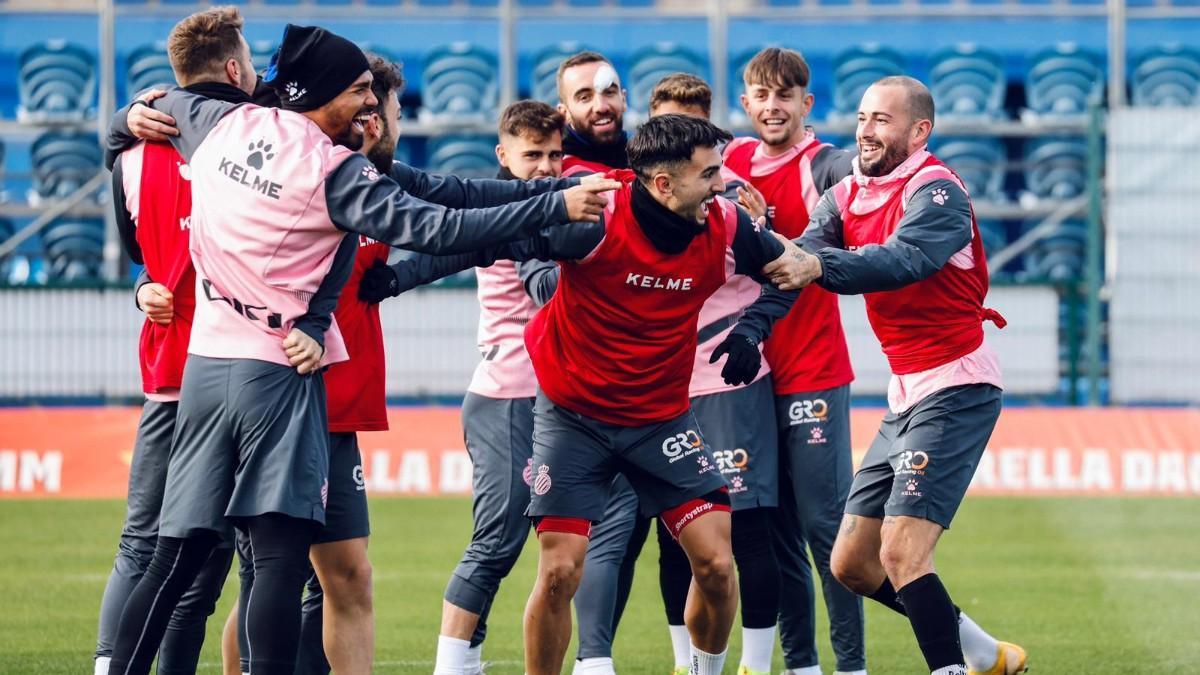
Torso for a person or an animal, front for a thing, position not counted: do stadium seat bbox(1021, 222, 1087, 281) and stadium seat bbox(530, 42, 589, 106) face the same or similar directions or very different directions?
same or similar directions

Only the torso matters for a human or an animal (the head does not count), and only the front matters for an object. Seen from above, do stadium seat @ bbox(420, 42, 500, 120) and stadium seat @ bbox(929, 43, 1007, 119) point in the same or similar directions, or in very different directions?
same or similar directions

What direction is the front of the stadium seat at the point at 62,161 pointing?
toward the camera

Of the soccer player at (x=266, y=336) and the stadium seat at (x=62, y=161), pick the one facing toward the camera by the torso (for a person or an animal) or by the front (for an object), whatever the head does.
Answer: the stadium seat

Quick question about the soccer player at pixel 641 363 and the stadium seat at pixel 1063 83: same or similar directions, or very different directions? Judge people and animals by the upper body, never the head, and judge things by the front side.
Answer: same or similar directions

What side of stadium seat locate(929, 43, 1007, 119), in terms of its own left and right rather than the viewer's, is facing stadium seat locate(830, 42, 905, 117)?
right

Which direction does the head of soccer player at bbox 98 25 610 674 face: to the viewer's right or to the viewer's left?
to the viewer's right

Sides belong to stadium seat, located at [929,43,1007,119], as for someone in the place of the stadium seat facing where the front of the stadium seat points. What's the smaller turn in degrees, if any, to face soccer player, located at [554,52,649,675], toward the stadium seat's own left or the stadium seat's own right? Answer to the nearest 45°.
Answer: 0° — it already faces them

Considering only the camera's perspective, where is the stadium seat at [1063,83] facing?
facing the viewer

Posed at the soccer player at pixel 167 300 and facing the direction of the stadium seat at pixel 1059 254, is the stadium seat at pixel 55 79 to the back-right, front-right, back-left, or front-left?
front-left

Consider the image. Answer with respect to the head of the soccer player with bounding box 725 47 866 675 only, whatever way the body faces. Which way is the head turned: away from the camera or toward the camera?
toward the camera

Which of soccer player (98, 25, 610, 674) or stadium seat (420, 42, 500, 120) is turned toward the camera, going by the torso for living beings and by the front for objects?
the stadium seat

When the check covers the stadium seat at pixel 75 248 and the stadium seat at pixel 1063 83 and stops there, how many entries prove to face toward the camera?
2

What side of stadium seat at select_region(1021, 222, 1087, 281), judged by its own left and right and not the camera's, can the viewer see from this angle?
front

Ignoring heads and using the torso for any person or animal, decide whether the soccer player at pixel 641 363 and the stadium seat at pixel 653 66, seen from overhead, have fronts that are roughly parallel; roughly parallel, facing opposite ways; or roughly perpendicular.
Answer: roughly parallel

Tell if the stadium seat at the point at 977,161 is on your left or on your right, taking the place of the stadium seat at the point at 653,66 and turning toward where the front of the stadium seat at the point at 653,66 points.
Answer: on your left
